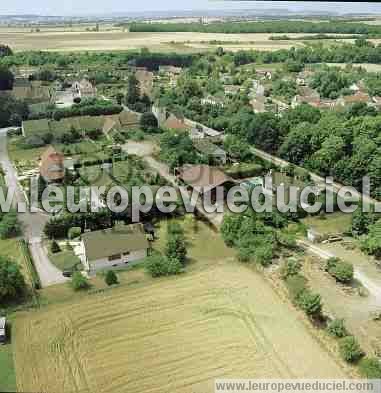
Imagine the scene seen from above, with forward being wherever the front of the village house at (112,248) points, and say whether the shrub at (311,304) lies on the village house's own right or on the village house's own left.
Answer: on the village house's own left

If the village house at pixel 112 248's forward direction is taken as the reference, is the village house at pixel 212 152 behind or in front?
behind

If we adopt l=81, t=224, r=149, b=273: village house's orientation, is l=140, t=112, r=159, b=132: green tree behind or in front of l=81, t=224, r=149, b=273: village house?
behind

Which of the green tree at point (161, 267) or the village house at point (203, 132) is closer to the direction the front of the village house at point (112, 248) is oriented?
the green tree

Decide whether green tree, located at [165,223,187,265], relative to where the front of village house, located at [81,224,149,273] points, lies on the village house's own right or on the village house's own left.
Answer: on the village house's own left

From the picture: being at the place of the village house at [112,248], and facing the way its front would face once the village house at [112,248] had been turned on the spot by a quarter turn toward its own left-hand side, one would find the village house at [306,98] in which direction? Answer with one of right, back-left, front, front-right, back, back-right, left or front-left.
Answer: front-left

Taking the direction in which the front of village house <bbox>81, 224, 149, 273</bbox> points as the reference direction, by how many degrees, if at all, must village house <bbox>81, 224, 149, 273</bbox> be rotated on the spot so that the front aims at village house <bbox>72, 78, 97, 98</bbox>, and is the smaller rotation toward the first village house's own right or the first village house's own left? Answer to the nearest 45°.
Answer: approximately 180°

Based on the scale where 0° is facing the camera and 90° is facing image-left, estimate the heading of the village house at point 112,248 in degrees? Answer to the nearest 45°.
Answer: approximately 0°

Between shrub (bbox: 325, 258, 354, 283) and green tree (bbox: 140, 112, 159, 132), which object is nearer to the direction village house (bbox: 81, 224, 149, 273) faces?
the shrub

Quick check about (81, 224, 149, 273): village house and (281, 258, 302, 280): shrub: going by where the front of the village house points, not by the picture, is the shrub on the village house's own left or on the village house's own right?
on the village house's own left

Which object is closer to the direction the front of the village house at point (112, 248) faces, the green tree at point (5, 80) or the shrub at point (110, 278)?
the shrub
